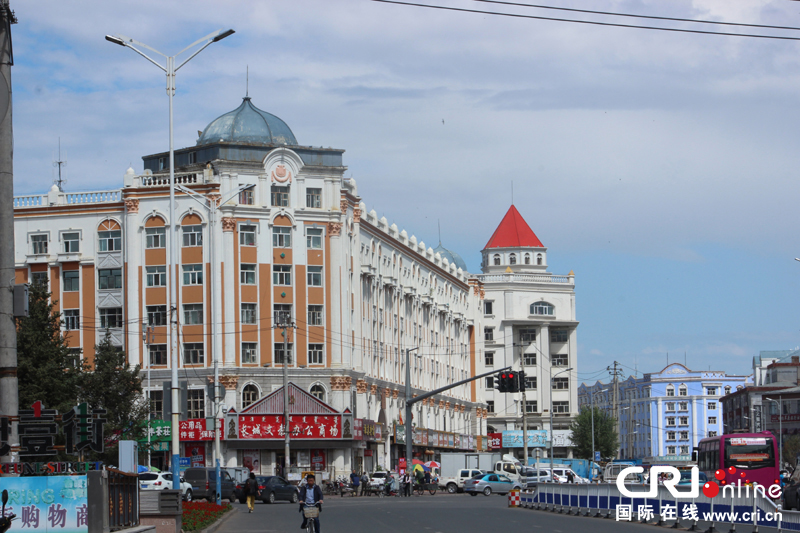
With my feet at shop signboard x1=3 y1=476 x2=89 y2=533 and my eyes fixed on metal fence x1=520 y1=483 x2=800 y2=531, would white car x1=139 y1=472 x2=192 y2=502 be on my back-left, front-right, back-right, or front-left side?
front-left

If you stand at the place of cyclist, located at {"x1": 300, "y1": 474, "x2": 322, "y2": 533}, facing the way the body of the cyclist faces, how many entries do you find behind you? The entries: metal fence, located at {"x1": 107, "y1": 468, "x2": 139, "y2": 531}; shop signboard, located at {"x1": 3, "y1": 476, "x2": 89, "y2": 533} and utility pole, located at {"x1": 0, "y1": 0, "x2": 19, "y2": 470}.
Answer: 0

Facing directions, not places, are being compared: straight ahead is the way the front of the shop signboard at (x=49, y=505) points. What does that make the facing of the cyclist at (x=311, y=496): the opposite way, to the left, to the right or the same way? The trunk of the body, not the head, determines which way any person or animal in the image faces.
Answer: the same way

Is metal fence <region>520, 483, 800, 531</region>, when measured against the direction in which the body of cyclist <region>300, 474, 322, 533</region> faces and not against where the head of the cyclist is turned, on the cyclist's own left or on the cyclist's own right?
on the cyclist's own left

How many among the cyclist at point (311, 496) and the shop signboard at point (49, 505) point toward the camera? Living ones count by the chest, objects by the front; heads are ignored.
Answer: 2

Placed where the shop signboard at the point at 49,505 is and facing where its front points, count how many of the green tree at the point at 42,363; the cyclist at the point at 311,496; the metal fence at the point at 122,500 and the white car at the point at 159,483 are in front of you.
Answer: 0

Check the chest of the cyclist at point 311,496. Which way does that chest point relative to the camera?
toward the camera

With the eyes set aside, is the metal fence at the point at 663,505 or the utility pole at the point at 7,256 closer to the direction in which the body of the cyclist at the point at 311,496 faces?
the utility pole

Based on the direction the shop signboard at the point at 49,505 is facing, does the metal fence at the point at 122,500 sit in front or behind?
behind

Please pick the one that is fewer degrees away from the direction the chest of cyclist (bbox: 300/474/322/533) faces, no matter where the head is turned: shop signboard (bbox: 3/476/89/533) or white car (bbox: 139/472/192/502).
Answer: the shop signboard

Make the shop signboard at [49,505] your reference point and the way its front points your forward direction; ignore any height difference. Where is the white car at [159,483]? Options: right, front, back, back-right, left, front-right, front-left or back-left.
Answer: back
